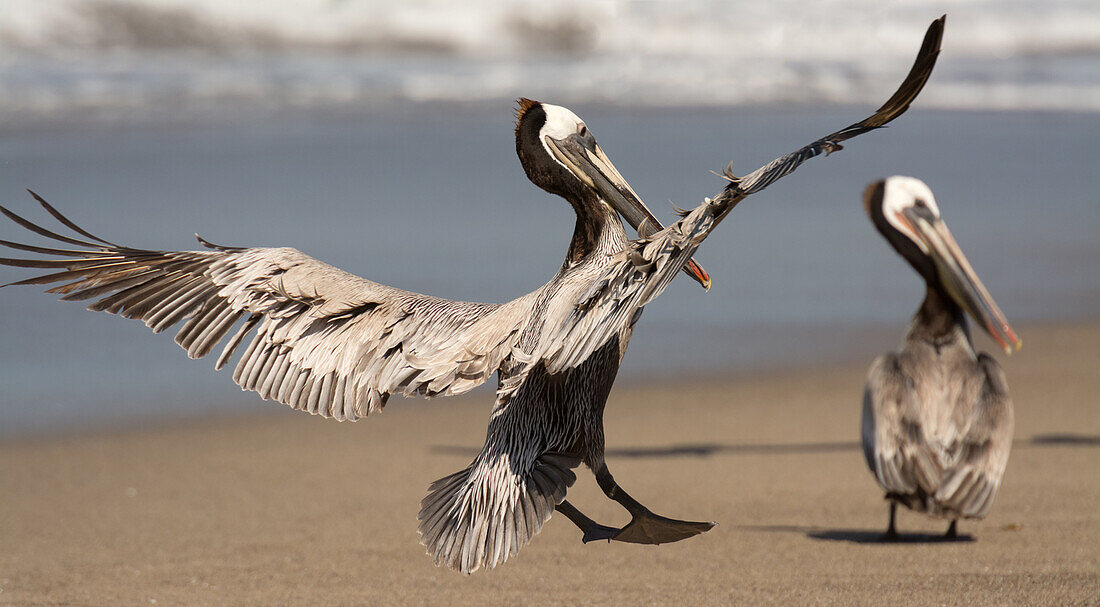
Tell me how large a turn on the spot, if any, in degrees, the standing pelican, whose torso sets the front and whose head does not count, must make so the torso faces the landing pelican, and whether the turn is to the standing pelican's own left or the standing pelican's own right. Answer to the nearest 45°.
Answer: approximately 135° to the standing pelican's own left

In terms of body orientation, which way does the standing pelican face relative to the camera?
away from the camera

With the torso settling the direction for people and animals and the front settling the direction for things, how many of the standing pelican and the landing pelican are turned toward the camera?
0

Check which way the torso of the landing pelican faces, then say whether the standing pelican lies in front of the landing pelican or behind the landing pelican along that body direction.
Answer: in front

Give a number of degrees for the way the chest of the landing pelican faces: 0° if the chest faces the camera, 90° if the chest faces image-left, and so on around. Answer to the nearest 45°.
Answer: approximately 225°
